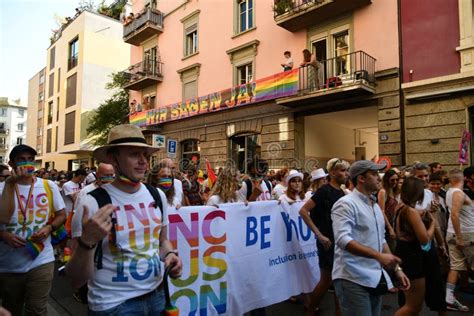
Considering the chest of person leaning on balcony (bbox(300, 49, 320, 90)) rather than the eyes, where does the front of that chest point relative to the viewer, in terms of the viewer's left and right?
facing the viewer and to the left of the viewer

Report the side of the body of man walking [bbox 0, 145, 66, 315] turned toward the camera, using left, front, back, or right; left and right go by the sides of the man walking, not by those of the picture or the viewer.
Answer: front

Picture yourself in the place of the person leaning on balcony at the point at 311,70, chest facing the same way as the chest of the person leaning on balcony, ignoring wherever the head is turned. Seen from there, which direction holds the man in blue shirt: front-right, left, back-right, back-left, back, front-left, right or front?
front-left

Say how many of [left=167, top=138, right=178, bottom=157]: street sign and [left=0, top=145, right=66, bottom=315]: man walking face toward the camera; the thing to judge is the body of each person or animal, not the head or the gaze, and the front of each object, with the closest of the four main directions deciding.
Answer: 2

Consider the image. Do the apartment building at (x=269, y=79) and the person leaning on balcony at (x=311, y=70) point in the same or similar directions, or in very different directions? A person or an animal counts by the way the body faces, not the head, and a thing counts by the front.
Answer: same or similar directions

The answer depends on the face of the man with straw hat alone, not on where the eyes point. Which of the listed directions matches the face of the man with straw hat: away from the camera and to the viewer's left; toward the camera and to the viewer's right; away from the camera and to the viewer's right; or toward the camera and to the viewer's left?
toward the camera and to the viewer's right

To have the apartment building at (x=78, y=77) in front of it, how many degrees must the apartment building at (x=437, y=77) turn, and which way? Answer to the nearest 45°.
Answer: approximately 45° to its right

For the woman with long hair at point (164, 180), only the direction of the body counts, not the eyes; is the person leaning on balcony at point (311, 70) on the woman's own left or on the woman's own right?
on the woman's own left

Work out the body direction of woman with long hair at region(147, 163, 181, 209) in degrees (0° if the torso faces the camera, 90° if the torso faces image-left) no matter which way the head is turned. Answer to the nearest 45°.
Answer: approximately 315°
